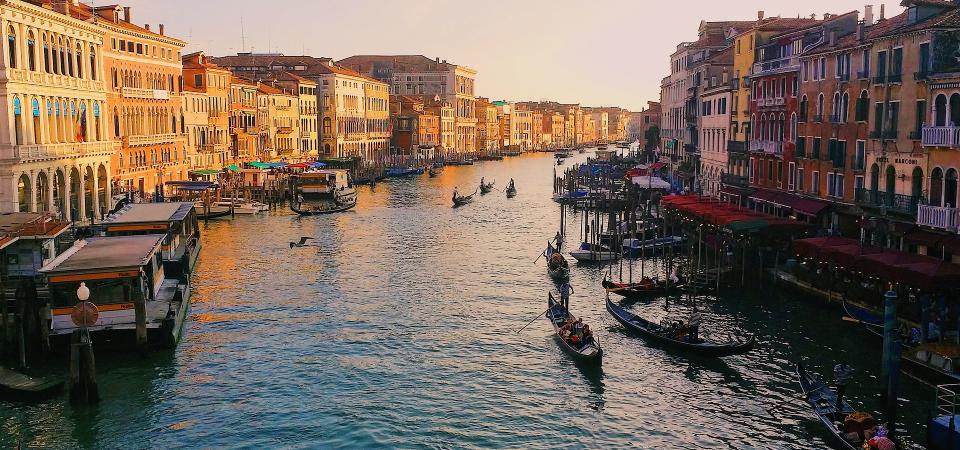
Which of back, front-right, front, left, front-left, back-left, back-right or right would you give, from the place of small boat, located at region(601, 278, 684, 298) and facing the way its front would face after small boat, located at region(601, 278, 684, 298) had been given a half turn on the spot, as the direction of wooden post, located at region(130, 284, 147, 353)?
back-right

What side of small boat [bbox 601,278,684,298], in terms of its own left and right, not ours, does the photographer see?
left

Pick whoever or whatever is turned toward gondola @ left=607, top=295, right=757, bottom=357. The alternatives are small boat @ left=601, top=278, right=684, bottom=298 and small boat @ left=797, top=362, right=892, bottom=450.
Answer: small boat @ left=797, top=362, right=892, bottom=450

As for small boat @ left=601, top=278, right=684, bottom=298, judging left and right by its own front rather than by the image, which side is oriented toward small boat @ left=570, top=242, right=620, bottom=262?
right

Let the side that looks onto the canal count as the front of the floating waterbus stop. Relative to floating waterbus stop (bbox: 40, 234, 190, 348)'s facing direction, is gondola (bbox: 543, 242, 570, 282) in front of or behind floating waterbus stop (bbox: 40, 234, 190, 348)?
in front

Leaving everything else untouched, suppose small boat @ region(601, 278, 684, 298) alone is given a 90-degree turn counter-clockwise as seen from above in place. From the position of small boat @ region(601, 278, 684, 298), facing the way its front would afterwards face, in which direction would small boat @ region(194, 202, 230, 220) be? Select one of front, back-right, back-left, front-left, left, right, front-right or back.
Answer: back-right

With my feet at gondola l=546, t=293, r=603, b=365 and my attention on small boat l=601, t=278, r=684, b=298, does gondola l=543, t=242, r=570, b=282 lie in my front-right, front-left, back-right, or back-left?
front-left

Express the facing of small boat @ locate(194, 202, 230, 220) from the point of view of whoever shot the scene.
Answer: facing to the right of the viewer
